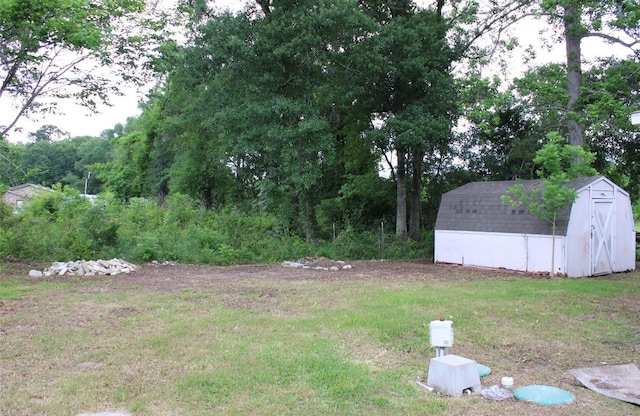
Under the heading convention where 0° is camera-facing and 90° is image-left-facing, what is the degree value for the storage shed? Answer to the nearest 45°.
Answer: approximately 315°

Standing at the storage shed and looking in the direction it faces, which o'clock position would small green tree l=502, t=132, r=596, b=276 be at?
The small green tree is roughly at 1 o'clock from the storage shed.

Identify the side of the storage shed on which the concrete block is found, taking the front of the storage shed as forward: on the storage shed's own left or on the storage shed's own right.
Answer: on the storage shed's own right

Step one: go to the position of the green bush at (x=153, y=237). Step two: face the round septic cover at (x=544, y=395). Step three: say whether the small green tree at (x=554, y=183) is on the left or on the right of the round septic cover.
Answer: left

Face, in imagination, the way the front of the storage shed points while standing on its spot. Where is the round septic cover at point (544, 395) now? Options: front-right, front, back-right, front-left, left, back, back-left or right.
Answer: front-right

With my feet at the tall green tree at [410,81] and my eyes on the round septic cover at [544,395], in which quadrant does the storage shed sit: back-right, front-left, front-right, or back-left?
front-left

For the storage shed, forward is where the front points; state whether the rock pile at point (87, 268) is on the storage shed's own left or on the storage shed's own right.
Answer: on the storage shed's own right

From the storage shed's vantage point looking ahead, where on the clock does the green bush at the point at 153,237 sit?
The green bush is roughly at 4 o'clock from the storage shed.

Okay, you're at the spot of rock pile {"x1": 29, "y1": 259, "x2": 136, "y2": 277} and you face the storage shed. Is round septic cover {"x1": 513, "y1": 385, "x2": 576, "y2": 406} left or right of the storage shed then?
right

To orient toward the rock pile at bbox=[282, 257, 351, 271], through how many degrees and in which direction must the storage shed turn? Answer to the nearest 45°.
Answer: approximately 135° to its right

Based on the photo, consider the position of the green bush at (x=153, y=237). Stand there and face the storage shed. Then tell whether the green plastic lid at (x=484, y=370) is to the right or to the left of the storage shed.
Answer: right

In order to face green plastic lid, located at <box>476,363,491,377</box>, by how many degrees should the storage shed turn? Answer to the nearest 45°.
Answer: approximately 45° to its right
